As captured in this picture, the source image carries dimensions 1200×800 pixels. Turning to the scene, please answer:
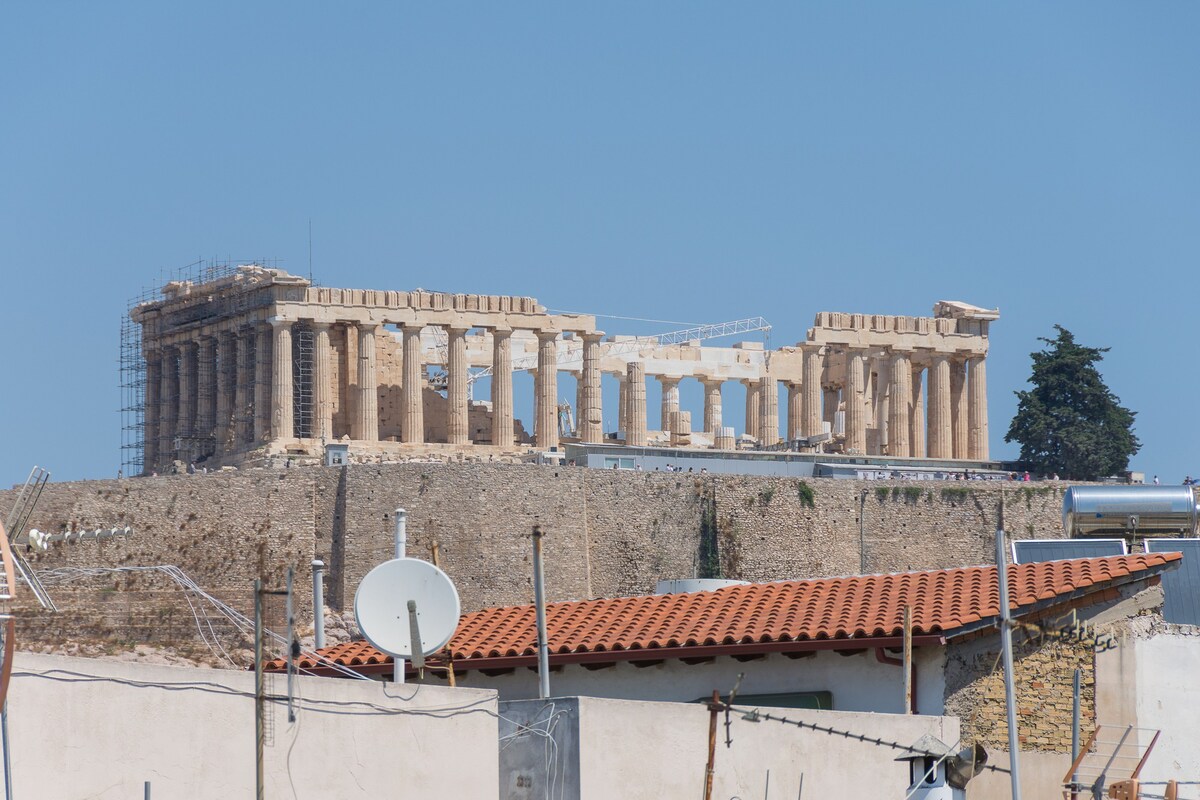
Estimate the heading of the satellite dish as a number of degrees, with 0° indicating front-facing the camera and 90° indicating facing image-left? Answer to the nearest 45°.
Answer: approximately 0°

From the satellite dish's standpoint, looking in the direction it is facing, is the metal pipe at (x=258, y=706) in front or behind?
in front

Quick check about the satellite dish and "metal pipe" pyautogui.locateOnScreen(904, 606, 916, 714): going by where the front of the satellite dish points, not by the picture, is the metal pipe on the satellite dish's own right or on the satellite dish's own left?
on the satellite dish's own left

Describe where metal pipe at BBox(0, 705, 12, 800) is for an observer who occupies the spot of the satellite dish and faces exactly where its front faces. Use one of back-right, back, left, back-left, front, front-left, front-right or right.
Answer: front-right

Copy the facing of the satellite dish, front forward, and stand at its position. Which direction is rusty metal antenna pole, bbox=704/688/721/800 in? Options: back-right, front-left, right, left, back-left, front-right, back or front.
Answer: left

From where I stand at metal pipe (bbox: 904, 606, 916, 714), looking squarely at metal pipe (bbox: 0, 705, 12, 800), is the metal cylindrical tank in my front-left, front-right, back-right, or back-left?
back-right

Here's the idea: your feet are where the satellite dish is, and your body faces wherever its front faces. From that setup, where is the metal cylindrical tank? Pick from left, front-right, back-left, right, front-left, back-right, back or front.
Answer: back-left

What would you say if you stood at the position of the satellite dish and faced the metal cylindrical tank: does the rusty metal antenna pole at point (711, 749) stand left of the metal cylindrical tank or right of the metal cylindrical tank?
right

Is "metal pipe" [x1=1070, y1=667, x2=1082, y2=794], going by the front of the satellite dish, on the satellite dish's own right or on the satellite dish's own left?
on the satellite dish's own left
